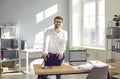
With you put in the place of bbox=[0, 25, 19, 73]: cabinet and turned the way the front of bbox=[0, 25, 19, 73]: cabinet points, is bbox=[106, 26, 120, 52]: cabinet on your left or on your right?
on your left

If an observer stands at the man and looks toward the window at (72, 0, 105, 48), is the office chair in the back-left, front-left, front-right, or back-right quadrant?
back-right

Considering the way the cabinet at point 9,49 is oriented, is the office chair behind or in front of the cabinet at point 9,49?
in front

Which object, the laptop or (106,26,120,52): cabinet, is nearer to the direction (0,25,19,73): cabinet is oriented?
the laptop
